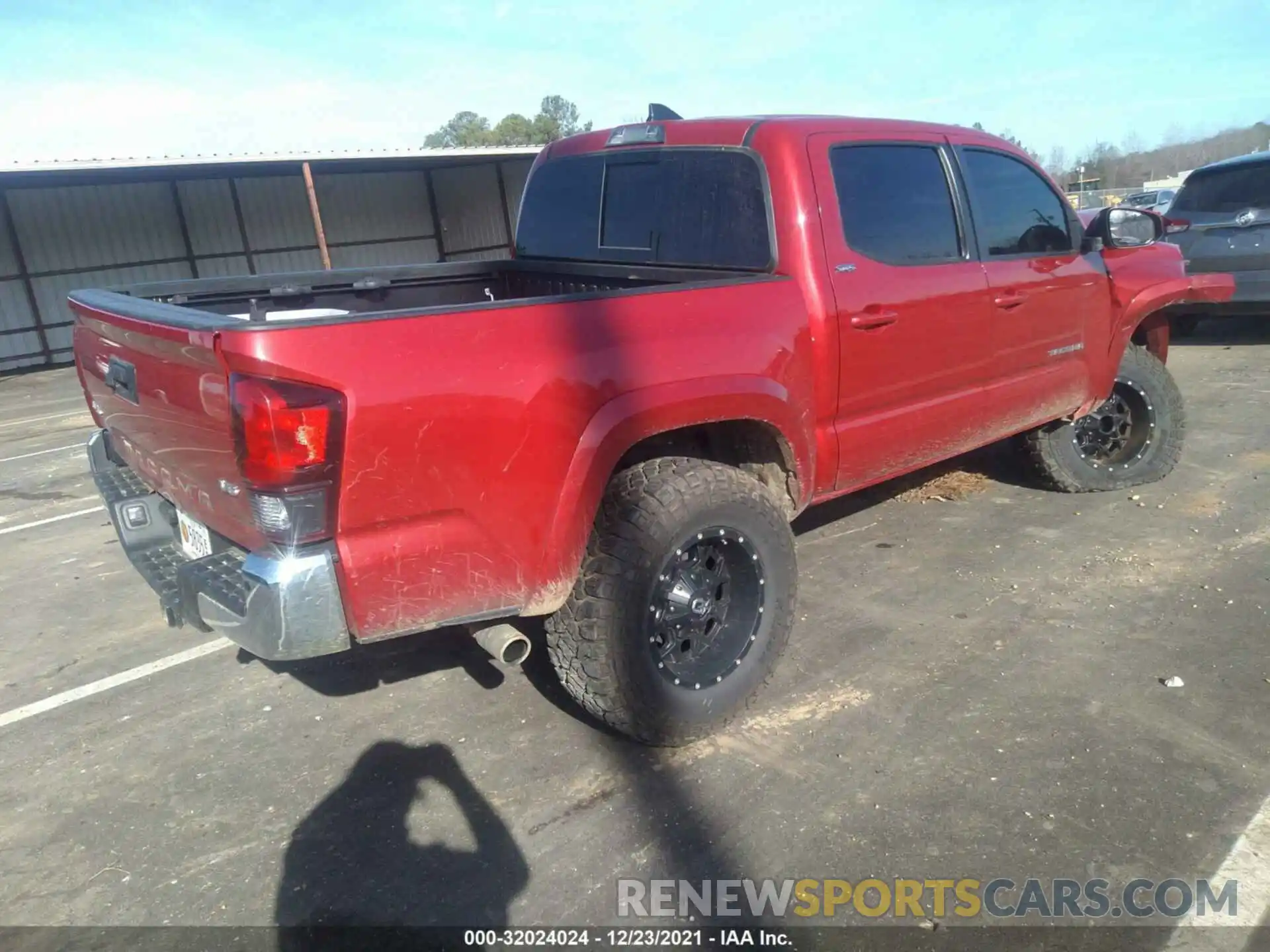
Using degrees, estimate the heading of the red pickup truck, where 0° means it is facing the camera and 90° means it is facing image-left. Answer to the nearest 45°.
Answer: approximately 225°

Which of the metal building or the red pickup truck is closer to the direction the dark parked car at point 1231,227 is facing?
the metal building

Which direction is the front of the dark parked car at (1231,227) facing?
away from the camera

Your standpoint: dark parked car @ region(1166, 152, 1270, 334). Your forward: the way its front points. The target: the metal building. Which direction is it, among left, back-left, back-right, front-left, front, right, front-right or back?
left

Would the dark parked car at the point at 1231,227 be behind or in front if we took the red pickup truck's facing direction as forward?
in front

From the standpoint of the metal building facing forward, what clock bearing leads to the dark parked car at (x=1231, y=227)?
The dark parked car is roughly at 11 o'clock from the metal building.

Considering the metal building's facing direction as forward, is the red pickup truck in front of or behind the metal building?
in front

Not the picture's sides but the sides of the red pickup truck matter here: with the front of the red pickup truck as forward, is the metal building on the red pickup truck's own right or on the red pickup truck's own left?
on the red pickup truck's own left

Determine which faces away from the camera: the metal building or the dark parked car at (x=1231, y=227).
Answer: the dark parked car

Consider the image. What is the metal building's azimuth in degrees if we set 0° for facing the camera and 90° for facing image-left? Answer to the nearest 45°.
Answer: approximately 0°
